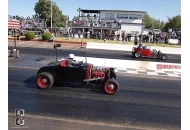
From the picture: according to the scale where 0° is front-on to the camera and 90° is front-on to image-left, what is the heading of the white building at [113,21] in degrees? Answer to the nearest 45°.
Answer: approximately 0°

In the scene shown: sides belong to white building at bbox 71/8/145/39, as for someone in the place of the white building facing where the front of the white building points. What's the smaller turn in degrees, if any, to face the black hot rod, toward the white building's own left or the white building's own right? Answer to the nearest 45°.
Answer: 0° — it already faces it
